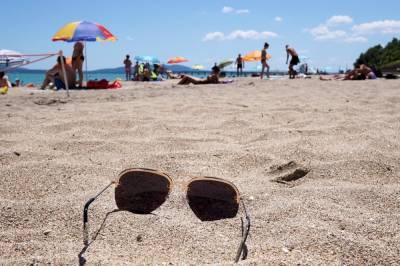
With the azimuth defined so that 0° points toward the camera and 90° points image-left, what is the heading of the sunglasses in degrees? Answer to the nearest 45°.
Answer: approximately 180°

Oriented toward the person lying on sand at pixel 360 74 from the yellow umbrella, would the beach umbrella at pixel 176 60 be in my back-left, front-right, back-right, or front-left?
back-right

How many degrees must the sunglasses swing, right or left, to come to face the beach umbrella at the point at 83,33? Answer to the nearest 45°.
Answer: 0° — it already faces it

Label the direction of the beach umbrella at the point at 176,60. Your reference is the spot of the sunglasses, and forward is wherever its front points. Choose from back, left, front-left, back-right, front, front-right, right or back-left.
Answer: front

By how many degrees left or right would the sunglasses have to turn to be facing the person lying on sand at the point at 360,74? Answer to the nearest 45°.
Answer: approximately 45° to its right

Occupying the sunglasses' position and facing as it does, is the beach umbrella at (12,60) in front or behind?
in front

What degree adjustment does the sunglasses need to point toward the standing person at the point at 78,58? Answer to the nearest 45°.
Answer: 0° — it already faces them

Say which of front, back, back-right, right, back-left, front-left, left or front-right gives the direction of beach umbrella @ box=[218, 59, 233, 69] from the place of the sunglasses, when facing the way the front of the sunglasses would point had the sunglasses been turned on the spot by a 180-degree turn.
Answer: back

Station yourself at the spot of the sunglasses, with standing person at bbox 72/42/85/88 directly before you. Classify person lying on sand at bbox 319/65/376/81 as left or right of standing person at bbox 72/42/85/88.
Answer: right
